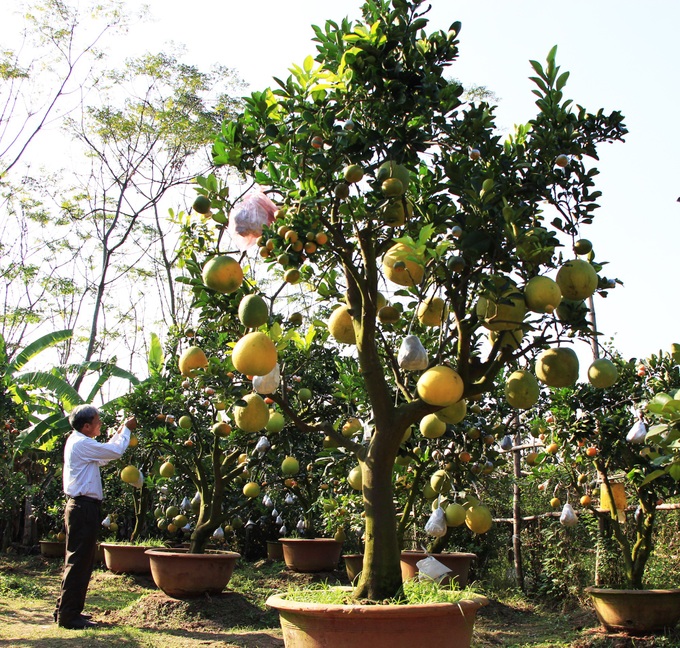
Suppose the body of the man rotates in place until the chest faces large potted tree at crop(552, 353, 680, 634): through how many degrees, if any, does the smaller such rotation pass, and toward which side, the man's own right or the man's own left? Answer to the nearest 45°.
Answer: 0° — they already face it

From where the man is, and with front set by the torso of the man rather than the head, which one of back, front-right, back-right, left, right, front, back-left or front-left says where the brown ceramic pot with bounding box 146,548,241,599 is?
front-left

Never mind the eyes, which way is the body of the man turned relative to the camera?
to the viewer's right

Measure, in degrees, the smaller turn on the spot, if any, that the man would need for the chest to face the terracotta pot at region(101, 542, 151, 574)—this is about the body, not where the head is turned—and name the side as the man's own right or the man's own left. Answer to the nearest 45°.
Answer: approximately 90° to the man's own left

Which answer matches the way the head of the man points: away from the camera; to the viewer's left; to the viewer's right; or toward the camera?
to the viewer's right
